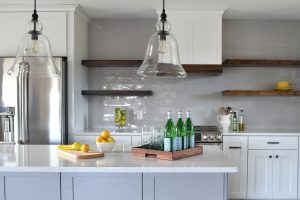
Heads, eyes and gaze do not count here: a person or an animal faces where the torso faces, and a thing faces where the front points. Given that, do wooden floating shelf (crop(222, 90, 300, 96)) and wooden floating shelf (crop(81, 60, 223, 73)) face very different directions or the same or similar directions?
same or similar directions

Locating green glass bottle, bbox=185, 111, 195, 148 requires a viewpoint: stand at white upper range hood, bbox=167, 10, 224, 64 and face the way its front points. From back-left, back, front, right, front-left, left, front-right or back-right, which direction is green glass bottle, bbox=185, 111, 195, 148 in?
front

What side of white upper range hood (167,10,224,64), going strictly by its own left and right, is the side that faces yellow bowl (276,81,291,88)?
left

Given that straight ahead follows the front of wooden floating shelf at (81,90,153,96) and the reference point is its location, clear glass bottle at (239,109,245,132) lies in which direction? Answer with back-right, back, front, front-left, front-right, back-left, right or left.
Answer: left

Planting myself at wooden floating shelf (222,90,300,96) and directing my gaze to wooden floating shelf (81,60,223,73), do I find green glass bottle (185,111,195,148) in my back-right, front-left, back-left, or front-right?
front-left

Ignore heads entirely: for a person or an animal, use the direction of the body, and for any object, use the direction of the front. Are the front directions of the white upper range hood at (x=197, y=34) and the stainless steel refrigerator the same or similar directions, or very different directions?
same or similar directions

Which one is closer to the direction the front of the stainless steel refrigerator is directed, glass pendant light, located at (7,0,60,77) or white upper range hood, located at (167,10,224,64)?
the glass pendant light

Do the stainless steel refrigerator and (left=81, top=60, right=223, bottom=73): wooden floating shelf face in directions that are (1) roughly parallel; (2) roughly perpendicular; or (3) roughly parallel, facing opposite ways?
roughly parallel

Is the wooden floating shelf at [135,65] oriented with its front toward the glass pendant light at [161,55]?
yes

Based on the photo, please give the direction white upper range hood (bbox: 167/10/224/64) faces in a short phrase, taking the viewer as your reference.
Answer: facing the viewer

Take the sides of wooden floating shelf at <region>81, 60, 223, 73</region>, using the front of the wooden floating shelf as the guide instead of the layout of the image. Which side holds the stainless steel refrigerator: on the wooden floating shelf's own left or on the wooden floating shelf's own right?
on the wooden floating shelf's own right

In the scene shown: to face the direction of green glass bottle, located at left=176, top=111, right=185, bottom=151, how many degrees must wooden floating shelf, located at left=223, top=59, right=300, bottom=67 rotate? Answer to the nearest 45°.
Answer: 0° — it already faces it

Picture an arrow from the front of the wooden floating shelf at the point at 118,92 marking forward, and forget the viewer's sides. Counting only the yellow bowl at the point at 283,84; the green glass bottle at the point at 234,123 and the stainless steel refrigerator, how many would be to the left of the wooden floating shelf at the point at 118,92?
2

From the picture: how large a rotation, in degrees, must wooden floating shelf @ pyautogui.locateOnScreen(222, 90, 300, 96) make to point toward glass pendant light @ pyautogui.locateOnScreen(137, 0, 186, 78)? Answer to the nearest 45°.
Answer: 0° — it already faces it

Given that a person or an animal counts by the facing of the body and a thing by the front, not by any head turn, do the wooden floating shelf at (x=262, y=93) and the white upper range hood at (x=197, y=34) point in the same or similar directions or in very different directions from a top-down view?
same or similar directions

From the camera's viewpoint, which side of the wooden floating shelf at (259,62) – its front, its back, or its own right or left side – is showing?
front

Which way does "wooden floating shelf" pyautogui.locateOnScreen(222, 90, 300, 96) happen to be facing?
toward the camera
